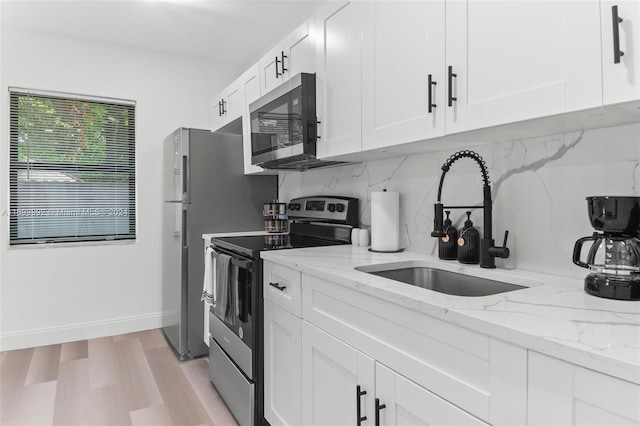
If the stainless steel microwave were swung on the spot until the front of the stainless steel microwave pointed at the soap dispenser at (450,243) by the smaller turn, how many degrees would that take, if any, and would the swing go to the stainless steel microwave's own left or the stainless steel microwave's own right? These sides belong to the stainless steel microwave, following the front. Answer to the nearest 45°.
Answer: approximately 90° to the stainless steel microwave's own left

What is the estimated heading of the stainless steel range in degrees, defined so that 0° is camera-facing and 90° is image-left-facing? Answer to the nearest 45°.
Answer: approximately 45°

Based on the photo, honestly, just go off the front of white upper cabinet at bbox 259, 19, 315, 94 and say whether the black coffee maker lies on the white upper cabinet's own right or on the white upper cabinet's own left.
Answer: on the white upper cabinet's own left

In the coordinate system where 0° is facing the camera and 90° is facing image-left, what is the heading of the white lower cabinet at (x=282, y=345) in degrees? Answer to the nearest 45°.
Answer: approximately 45°

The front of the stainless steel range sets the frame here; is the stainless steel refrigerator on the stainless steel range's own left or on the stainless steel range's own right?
on the stainless steel range's own right

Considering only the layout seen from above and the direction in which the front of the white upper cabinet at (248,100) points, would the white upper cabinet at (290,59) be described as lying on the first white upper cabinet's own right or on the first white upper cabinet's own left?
on the first white upper cabinet's own left

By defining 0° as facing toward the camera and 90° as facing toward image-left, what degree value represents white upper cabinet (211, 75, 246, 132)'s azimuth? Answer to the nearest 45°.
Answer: approximately 45°

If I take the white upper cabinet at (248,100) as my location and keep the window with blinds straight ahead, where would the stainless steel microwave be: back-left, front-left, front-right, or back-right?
back-left

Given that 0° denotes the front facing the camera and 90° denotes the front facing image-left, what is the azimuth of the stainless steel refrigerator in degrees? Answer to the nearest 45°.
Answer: approximately 90°

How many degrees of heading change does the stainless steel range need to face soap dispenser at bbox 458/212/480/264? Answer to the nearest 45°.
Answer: approximately 90° to its left

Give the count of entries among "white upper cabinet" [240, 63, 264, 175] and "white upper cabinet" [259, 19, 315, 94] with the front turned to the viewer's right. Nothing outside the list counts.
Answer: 0
